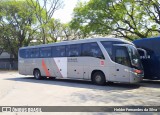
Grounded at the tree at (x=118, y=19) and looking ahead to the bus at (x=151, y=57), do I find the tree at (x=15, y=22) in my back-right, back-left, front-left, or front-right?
back-right

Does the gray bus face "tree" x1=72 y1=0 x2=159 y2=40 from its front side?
no

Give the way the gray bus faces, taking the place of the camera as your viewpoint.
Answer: facing the viewer and to the right of the viewer

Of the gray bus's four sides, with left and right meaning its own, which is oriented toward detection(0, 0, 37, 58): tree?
back

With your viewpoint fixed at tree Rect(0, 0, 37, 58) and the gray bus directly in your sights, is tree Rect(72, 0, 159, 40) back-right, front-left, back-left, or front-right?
front-left

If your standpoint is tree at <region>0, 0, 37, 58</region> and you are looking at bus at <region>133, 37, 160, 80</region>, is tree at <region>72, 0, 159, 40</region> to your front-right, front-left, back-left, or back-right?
front-left

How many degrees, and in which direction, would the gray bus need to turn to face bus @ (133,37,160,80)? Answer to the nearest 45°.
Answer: approximately 45° to its left

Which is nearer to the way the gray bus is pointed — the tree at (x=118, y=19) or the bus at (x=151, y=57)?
the bus
